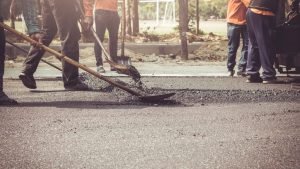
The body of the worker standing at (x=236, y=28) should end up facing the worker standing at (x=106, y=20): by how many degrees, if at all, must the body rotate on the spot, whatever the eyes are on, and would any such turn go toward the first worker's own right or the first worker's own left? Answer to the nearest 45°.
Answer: approximately 90° to the first worker's own right

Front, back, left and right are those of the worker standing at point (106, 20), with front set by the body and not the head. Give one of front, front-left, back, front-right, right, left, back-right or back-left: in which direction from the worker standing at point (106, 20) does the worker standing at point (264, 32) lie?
front-left

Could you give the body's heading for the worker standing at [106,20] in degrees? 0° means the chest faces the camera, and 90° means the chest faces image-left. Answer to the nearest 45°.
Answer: approximately 0°

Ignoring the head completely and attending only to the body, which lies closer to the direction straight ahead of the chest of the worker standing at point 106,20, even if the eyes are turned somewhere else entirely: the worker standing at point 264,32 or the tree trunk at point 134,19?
the worker standing

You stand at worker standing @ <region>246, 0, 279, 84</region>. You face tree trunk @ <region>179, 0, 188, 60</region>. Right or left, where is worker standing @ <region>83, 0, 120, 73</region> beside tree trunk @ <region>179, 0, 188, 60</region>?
left

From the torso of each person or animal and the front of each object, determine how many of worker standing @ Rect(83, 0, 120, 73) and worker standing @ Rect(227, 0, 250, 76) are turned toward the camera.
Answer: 2

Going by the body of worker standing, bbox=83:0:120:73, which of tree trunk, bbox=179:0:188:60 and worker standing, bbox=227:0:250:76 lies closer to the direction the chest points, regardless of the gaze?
the worker standing

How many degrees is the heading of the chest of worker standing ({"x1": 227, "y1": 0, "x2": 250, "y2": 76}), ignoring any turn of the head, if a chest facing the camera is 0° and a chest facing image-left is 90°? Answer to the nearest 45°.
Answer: approximately 0°
